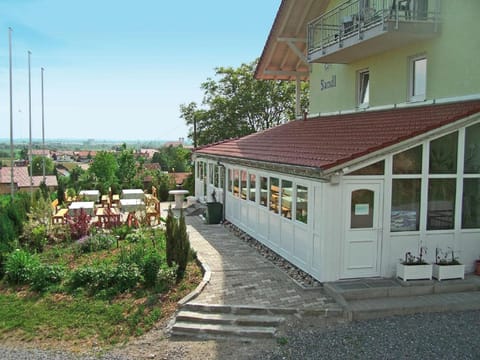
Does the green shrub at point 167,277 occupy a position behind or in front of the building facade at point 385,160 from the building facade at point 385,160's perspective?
in front

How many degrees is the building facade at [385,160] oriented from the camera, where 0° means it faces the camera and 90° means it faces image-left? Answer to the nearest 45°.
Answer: approximately 45°

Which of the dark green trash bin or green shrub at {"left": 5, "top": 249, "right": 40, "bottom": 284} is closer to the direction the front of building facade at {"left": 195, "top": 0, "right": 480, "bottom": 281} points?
the green shrub

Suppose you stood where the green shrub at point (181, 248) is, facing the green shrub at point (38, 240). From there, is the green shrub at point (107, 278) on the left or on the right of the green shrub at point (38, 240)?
left

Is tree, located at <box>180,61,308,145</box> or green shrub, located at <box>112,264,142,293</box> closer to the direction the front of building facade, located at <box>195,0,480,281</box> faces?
the green shrub

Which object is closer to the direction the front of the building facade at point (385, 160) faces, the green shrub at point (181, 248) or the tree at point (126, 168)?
the green shrub

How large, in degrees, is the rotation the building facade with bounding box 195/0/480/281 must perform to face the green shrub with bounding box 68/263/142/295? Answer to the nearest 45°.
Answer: approximately 45° to its right

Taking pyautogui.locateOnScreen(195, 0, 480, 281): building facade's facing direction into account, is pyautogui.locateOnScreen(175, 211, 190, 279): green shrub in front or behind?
in front

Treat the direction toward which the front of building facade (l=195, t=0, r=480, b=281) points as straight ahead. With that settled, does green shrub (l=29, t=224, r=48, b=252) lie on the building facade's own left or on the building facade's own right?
on the building facade's own right

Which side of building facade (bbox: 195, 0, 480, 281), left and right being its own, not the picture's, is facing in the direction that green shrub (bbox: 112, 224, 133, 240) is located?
right

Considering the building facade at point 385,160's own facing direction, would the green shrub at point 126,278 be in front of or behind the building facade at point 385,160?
in front

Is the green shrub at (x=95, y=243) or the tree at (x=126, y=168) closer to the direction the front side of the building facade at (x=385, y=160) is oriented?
the green shrub

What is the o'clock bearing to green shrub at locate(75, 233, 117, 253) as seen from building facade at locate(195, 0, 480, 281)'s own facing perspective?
The green shrub is roughly at 2 o'clock from the building facade.
